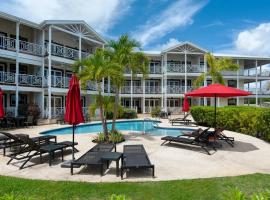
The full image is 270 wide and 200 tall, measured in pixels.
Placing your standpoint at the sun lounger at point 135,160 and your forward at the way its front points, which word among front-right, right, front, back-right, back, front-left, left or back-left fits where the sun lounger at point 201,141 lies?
back-left

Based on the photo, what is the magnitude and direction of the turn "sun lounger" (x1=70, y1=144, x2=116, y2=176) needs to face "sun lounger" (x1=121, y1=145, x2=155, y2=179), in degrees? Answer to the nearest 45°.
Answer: approximately 135° to its left

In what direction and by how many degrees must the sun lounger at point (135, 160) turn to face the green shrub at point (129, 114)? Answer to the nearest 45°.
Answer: approximately 180°

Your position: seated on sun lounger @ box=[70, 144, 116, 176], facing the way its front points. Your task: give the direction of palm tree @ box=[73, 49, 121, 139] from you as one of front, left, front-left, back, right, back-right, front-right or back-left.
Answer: back-right

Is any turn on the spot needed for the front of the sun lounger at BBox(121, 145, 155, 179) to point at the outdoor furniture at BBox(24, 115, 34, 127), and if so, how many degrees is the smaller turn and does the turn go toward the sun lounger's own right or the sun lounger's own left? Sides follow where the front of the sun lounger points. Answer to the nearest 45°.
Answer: approximately 135° to the sun lounger's own right

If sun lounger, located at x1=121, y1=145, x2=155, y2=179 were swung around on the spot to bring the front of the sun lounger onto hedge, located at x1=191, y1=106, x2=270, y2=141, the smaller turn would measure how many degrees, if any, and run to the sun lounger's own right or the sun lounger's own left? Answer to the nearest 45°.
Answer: approximately 45° to the sun lounger's own right

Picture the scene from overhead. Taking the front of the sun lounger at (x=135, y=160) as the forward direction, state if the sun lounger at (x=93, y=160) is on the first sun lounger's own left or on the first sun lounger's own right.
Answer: on the first sun lounger's own right

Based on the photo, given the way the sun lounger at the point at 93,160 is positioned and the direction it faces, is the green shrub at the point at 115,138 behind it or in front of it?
behind

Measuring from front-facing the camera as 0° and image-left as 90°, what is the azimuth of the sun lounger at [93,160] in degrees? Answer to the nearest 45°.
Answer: approximately 45°

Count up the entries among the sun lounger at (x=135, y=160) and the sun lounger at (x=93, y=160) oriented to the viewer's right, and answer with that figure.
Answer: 0

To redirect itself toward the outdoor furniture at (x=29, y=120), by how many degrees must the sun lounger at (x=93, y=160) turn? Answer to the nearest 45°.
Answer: approximately 135° to its right

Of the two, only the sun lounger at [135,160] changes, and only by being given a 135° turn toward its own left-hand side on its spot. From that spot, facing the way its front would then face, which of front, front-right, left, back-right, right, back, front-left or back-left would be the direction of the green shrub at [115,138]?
front-left
